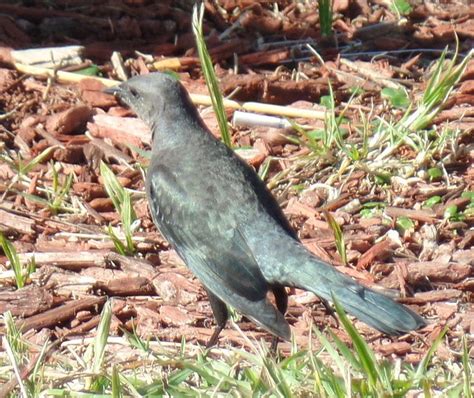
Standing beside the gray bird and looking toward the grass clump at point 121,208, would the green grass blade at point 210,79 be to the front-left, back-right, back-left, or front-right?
front-right

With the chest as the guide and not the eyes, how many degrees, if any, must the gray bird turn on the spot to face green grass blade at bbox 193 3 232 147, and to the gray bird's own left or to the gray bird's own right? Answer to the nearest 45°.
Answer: approximately 45° to the gray bird's own right

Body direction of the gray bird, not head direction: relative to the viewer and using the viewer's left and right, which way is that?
facing away from the viewer and to the left of the viewer

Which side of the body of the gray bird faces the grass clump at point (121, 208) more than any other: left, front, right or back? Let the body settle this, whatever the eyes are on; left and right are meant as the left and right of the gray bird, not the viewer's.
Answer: front

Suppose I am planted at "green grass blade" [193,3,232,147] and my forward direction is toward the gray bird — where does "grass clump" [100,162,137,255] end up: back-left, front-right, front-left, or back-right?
front-right

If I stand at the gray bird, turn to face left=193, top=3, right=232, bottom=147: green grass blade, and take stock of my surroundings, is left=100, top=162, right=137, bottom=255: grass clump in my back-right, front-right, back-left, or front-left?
front-left
